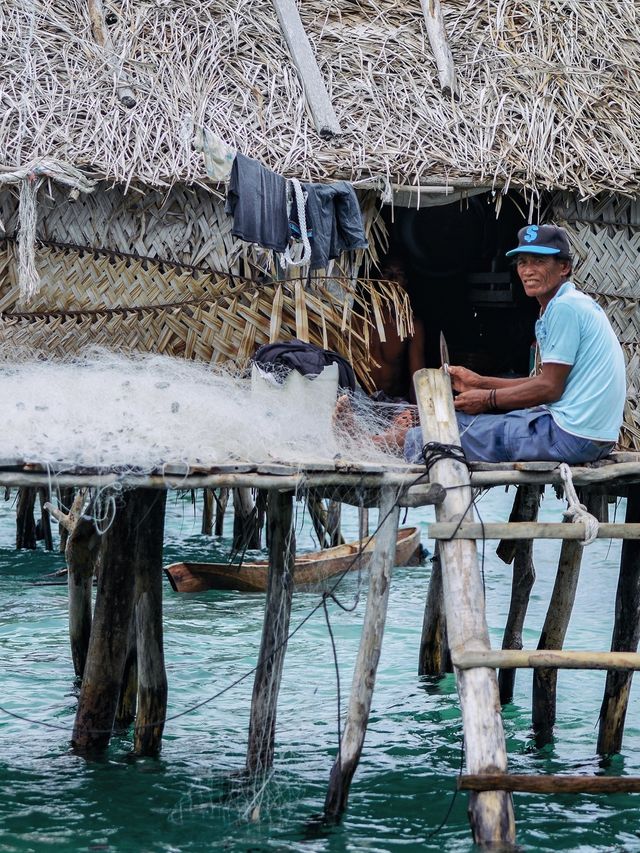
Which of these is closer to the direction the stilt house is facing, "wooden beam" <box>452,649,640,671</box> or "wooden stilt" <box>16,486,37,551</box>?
the wooden beam

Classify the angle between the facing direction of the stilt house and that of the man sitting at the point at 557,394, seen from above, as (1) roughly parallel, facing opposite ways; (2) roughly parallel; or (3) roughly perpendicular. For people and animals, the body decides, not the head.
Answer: roughly perpendicular

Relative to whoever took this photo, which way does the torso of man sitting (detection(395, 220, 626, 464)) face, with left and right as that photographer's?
facing to the left of the viewer

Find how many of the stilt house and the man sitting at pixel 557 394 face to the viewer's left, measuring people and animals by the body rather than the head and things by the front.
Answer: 1

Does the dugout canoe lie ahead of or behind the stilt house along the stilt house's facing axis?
behind

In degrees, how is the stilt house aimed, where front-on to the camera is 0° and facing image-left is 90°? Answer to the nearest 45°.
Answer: approximately 0°
